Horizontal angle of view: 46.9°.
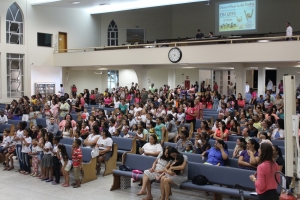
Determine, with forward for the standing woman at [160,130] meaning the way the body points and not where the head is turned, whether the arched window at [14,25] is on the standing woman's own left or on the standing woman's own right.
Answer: on the standing woman's own right

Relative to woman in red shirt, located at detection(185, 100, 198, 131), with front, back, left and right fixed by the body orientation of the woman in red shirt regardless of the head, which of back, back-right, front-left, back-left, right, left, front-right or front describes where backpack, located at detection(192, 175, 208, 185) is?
front-left

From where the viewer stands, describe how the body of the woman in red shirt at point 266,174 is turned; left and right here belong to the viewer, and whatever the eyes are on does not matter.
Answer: facing away from the viewer and to the left of the viewer

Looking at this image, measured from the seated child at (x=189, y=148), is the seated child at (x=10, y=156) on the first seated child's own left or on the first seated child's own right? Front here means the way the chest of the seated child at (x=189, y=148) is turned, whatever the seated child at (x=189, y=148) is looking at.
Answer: on the first seated child's own right

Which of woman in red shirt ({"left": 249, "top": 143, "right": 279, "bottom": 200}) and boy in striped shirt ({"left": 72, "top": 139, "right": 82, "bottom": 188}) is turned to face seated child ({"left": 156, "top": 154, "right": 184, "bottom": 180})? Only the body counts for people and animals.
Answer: the woman in red shirt

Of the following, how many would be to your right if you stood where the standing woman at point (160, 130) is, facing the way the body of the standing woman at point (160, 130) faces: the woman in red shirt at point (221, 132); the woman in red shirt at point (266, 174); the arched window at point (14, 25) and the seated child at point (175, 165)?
1

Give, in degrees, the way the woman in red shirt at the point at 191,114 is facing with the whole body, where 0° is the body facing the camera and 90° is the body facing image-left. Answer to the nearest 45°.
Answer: approximately 45°

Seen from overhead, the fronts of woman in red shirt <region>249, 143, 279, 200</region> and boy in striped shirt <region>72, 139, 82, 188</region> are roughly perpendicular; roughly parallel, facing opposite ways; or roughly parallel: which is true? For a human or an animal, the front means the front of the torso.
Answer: roughly perpendicular

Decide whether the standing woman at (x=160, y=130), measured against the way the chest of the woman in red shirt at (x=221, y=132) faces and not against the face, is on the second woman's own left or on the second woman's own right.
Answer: on the second woman's own right

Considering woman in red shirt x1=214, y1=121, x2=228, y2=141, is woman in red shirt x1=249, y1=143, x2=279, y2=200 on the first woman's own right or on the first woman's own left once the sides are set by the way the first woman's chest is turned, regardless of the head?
on the first woman's own left

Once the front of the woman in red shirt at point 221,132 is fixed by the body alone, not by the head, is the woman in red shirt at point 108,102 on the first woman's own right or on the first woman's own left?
on the first woman's own right

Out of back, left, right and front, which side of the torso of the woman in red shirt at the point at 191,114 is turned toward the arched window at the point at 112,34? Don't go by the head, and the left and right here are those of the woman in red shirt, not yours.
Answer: right

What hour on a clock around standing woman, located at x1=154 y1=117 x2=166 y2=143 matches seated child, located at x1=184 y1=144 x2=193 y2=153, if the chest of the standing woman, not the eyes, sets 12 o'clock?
The seated child is roughly at 10 o'clock from the standing woman.

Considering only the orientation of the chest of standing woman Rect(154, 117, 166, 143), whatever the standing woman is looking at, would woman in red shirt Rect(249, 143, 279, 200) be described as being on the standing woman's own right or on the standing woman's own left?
on the standing woman's own left

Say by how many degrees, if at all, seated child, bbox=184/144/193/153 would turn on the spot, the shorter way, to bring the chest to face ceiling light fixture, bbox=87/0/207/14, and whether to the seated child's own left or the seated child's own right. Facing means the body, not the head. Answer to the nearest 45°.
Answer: approximately 135° to the seated child's own right

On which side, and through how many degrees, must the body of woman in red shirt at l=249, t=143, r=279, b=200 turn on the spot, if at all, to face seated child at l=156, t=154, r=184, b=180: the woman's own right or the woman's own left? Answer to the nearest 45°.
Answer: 0° — they already face them

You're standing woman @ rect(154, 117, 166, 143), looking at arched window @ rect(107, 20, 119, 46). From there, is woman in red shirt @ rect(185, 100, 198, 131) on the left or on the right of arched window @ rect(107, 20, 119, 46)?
right
